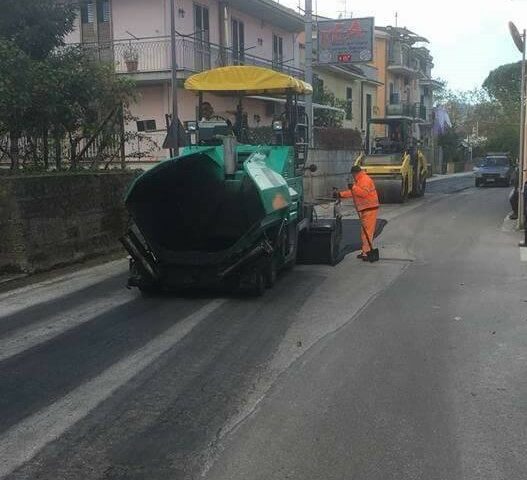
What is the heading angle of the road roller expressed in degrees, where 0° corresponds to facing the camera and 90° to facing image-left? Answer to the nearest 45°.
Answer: approximately 45°

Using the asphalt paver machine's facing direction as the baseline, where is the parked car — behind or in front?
behind

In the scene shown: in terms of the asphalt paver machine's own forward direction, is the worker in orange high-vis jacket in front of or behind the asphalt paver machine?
behind

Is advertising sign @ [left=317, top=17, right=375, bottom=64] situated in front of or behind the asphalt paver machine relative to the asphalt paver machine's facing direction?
behind

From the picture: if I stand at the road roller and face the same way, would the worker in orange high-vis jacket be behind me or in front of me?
in front

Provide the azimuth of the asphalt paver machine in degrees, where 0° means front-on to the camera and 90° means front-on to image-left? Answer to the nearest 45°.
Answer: approximately 45°

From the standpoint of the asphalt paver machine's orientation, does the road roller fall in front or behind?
behind

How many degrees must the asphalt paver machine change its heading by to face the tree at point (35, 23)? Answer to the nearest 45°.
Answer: approximately 90° to its right

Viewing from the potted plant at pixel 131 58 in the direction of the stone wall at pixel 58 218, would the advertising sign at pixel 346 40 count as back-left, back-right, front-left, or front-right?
back-left
